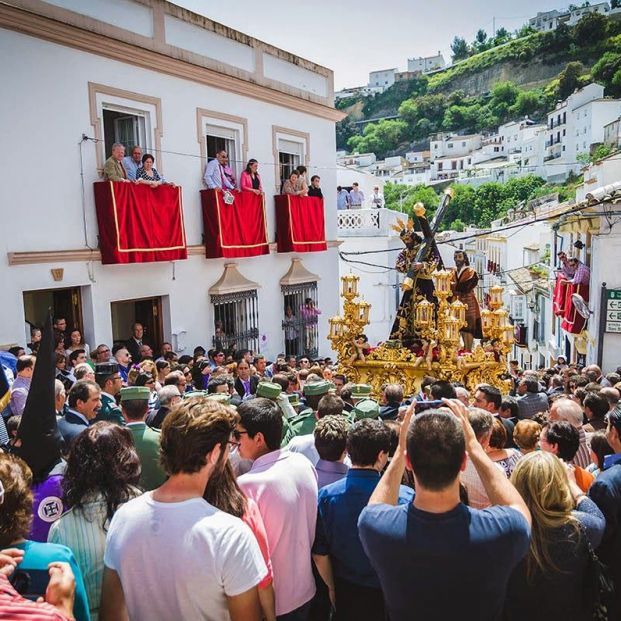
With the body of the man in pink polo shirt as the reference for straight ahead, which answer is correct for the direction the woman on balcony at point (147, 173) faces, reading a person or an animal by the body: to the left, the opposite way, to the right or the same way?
the opposite way

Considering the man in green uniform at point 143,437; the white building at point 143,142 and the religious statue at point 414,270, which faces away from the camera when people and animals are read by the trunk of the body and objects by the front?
the man in green uniform

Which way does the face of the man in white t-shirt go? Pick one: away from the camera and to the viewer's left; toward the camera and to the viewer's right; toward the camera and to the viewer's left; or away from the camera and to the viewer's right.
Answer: away from the camera and to the viewer's right

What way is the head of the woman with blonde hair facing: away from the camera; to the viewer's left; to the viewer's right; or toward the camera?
away from the camera

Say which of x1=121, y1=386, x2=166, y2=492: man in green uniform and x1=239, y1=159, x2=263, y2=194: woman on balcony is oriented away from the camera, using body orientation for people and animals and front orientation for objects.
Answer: the man in green uniform

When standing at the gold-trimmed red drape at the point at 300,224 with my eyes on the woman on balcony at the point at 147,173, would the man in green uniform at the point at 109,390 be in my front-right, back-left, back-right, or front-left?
front-left

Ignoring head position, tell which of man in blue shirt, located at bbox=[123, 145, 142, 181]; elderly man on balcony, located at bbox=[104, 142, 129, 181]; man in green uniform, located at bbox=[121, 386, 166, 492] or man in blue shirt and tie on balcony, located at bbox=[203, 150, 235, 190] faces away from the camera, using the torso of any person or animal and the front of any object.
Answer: the man in green uniform

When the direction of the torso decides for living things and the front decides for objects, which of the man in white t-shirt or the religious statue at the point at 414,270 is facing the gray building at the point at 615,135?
the man in white t-shirt

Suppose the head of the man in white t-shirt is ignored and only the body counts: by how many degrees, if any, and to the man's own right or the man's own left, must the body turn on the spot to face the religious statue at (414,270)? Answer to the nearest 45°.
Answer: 0° — they already face it

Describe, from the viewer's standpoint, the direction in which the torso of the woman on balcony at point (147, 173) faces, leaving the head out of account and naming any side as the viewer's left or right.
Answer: facing the viewer and to the right of the viewer

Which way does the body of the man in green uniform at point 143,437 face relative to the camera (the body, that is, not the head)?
away from the camera

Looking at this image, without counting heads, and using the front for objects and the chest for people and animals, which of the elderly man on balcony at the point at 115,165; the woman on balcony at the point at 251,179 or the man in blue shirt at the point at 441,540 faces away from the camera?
the man in blue shirt

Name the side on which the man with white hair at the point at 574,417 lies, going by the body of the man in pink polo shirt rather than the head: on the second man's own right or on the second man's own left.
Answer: on the second man's own right

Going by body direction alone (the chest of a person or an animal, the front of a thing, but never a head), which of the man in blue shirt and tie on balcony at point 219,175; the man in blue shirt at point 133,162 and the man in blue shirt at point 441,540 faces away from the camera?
the man in blue shirt at point 441,540

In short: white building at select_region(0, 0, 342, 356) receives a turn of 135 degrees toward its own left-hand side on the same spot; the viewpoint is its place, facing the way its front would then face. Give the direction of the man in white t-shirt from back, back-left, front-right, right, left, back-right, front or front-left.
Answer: back

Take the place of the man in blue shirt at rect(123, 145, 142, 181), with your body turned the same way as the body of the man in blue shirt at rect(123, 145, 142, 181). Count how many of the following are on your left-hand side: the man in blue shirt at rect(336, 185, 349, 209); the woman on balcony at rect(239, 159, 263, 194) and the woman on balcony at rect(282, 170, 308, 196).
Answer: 3
